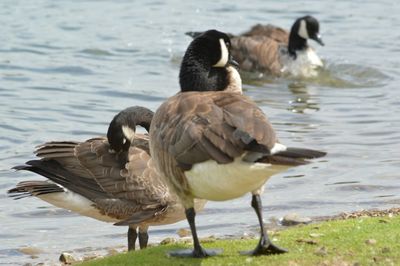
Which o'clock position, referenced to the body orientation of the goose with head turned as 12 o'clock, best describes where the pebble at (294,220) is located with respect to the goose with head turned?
The pebble is roughly at 12 o'clock from the goose with head turned.

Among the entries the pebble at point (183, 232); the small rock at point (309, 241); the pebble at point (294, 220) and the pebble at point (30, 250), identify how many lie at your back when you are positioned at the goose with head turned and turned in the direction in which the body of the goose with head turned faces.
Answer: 1

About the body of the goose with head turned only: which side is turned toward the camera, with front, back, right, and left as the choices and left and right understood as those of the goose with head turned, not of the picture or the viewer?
right

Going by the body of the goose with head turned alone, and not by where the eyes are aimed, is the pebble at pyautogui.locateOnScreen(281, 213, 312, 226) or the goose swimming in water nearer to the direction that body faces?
the pebble

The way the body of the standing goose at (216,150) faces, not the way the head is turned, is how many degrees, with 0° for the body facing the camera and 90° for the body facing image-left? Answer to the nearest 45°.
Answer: approximately 135°

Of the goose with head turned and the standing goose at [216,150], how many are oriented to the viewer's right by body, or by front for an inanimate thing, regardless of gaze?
1

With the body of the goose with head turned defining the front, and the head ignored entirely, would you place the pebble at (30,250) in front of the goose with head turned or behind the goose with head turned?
behind

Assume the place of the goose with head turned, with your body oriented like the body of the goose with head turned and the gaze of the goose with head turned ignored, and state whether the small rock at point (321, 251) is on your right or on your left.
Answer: on your right

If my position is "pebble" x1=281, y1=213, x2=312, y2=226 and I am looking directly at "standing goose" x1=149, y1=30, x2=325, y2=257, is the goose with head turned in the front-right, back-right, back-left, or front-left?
front-right
